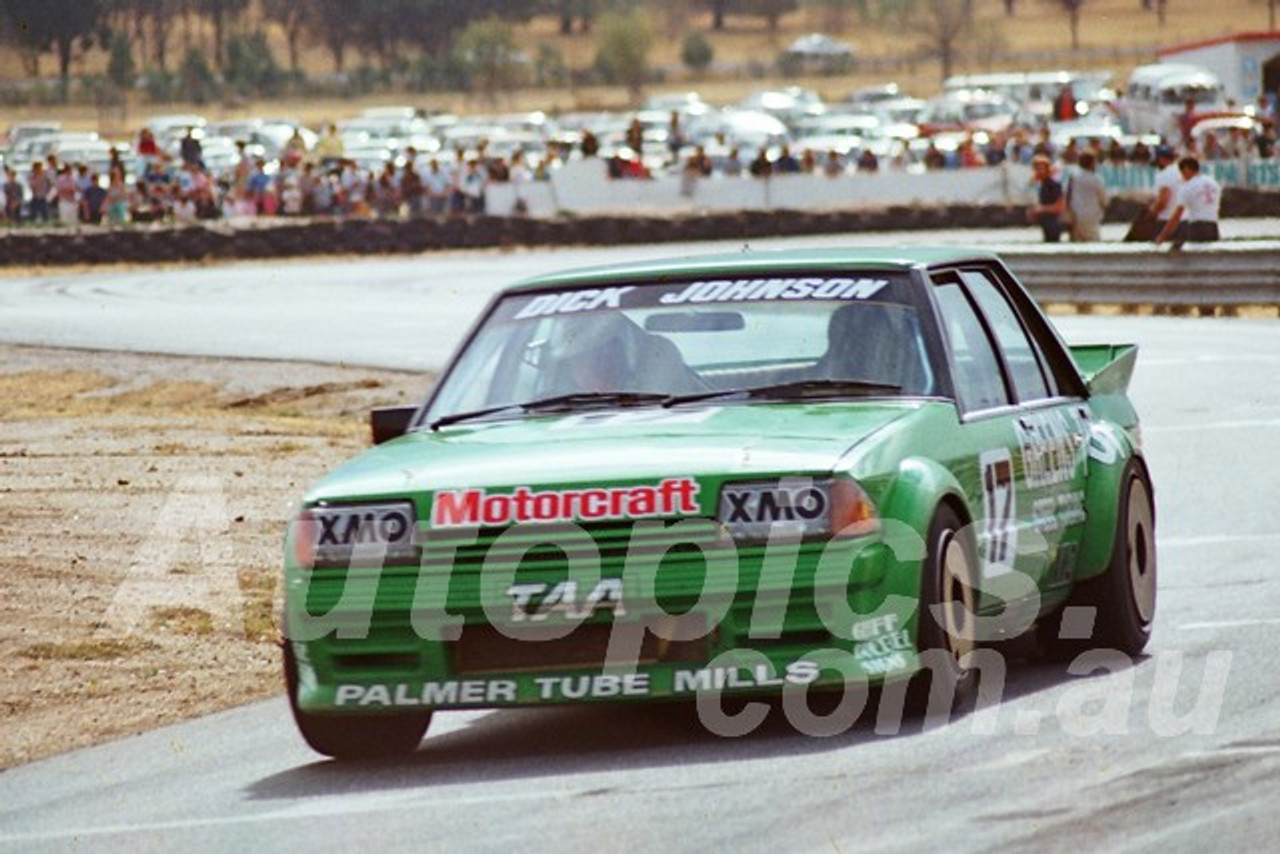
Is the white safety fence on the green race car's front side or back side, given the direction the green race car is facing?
on the back side

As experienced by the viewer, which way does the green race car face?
facing the viewer and to the left of the viewer

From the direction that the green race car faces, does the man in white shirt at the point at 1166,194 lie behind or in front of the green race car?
behind

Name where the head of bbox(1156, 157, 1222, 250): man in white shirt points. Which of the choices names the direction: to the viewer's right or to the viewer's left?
to the viewer's left

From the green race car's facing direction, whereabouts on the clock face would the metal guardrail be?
The metal guardrail is roughly at 5 o'clock from the green race car.

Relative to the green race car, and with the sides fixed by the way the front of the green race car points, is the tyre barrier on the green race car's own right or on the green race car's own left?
on the green race car's own right

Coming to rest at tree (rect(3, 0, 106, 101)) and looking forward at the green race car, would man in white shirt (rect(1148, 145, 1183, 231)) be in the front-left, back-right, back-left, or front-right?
front-left

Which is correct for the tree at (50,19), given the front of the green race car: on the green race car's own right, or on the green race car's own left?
on the green race car's own right

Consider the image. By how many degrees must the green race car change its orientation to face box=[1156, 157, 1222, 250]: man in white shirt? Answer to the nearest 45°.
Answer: approximately 135° to its right

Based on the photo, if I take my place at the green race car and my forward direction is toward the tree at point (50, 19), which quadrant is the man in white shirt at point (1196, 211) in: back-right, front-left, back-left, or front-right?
front-right
